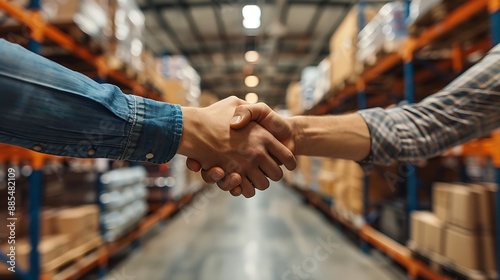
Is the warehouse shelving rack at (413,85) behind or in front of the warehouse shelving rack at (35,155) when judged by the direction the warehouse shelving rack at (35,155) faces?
in front

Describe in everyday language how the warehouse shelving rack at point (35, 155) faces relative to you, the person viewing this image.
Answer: facing to the right of the viewer

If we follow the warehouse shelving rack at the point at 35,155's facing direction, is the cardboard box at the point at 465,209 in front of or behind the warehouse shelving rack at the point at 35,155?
in front

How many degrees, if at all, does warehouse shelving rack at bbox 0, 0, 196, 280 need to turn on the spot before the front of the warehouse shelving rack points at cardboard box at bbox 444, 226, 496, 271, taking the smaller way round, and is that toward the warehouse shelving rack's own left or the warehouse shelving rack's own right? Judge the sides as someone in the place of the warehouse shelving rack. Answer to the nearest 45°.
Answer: approximately 45° to the warehouse shelving rack's own right
